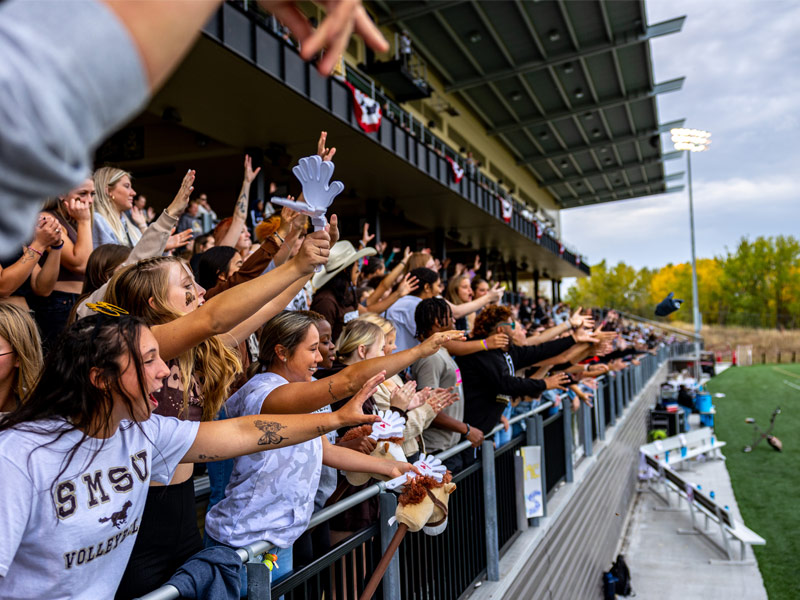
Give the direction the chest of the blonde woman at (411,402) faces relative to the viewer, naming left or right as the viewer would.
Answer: facing to the right of the viewer

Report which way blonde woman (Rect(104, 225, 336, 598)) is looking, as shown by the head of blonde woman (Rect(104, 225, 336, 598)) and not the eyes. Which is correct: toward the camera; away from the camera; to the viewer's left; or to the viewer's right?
to the viewer's right

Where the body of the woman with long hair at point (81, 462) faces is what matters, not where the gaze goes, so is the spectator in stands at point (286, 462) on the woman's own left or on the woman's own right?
on the woman's own left

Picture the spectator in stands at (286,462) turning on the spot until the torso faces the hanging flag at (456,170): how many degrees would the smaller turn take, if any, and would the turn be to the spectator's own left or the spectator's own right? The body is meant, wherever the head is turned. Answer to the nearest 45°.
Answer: approximately 90° to the spectator's own left

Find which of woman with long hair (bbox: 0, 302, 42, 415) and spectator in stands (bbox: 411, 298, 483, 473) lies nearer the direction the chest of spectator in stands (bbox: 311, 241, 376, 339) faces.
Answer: the spectator in stands

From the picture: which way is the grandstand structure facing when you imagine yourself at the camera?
facing the viewer and to the right of the viewer

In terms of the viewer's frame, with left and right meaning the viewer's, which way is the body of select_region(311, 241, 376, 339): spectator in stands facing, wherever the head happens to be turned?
facing to the right of the viewer

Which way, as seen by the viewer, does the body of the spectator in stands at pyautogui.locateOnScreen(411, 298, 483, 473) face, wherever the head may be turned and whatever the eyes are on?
to the viewer's right

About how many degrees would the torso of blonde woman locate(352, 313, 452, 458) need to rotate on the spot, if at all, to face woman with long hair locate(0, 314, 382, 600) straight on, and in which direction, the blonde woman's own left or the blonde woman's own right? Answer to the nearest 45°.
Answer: approximately 135° to the blonde woman's own right
